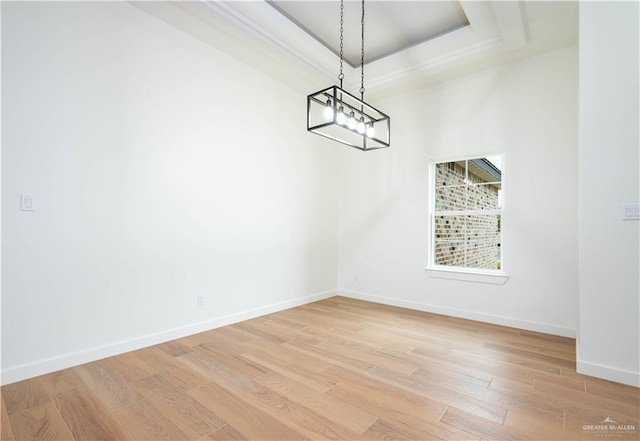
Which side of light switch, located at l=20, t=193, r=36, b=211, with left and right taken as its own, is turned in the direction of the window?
left

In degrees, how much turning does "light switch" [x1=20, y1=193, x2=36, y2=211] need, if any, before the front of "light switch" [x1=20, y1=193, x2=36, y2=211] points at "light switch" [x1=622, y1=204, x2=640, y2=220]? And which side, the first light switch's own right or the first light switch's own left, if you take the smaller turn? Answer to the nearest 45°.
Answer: approximately 45° to the first light switch's own left

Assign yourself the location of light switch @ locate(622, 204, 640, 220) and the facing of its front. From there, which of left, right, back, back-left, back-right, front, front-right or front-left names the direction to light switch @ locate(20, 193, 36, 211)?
front-right

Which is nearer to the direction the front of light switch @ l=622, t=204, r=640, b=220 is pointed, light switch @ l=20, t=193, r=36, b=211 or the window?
the light switch
